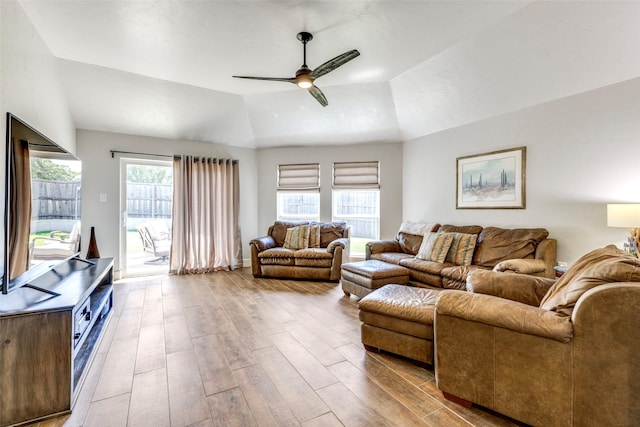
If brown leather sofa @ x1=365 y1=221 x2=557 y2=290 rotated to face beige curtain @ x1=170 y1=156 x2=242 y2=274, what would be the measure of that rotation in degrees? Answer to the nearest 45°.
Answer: approximately 45° to its right

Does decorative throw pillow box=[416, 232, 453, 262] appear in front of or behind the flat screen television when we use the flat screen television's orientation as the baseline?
in front

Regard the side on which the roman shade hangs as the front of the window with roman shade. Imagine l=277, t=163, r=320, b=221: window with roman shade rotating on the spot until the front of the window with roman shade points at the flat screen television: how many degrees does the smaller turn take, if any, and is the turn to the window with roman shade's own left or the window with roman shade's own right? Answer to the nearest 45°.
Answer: approximately 45° to the window with roman shade's own right

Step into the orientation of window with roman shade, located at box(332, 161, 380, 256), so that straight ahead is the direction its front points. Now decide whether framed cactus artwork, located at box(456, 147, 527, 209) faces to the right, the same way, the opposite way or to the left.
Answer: to the right

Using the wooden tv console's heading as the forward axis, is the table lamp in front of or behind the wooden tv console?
in front

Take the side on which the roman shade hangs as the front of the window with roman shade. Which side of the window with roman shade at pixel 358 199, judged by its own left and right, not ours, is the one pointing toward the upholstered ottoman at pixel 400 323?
front

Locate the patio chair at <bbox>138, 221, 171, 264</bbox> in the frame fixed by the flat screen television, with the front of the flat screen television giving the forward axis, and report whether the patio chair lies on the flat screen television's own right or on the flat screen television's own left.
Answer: on the flat screen television's own left

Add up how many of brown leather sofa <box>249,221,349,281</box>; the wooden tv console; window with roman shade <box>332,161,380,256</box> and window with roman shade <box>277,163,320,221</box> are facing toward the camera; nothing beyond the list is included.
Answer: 3

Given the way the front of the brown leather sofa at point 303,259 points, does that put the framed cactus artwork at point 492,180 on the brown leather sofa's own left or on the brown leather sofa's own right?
on the brown leather sofa's own left

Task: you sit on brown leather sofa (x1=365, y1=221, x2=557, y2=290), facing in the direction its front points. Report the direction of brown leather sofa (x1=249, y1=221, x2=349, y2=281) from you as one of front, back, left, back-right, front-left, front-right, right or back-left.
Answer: front-right

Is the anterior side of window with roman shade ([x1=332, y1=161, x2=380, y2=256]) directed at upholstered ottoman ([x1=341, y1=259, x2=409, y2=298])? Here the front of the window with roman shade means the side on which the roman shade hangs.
yes
